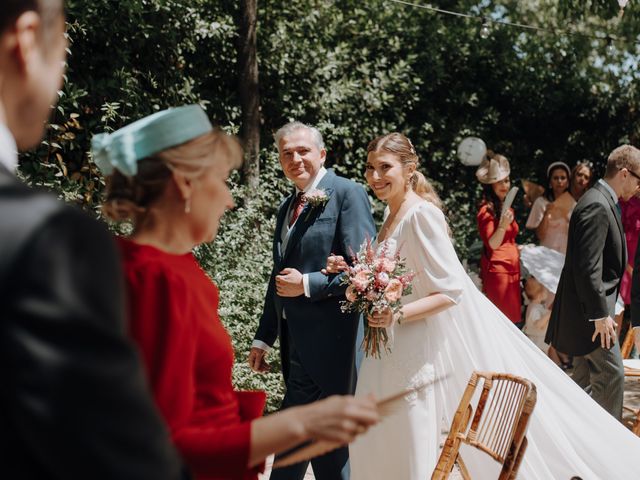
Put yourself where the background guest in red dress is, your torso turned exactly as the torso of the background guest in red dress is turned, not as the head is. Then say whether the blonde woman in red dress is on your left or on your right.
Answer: on your right

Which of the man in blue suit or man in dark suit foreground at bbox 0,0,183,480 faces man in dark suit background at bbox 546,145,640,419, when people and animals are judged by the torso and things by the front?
man in dark suit foreground at bbox 0,0,183,480

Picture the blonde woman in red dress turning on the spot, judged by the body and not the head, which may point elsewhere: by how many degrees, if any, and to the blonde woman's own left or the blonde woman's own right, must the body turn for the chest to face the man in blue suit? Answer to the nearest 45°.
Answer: approximately 90° to the blonde woman's own left

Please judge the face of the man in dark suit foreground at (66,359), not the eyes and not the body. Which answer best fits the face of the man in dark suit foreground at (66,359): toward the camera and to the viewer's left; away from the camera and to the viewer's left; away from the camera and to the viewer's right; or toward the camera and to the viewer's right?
away from the camera and to the viewer's right

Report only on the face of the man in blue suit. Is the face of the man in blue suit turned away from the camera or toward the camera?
toward the camera

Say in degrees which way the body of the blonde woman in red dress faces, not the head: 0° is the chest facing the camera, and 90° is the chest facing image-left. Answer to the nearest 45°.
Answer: approximately 270°

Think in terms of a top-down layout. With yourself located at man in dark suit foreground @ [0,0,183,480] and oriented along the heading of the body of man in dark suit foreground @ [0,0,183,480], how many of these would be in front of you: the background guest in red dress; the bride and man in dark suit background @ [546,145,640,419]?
3

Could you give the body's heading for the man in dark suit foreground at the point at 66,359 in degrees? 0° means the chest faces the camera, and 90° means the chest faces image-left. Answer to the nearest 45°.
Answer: approximately 225°
